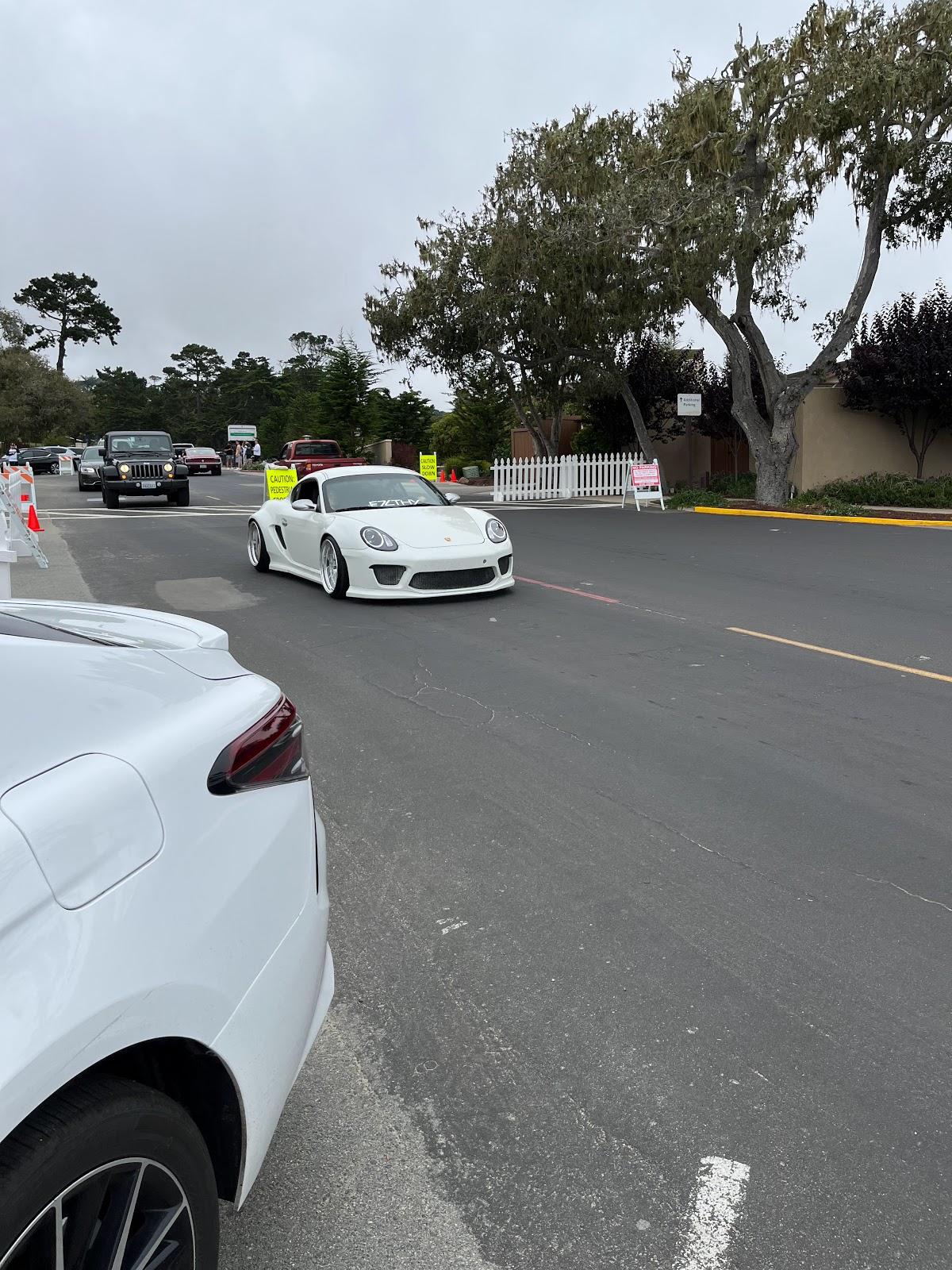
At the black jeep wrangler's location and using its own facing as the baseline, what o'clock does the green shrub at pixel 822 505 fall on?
The green shrub is roughly at 10 o'clock from the black jeep wrangler.

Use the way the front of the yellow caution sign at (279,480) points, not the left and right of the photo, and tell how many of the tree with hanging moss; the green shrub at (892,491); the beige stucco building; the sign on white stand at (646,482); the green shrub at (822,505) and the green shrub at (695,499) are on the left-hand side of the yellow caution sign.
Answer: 6

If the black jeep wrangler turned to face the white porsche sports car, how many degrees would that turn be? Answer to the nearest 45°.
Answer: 0° — it already faces it

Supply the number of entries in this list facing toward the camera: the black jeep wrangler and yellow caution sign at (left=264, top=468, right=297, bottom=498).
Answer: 2

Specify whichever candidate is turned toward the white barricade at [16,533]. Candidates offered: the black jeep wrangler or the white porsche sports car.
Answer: the black jeep wrangler

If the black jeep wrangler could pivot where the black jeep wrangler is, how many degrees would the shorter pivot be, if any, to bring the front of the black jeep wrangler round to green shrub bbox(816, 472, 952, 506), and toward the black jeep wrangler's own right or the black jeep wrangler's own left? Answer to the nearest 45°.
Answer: approximately 45° to the black jeep wrangler's own left

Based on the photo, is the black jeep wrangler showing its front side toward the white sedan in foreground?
yes

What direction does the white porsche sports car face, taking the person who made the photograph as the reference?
facing the viewer and to the right of the viewer

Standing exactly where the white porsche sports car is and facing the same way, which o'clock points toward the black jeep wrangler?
The black jeep wrangler is roughly at 7 o'clock from the white porsche sports car.

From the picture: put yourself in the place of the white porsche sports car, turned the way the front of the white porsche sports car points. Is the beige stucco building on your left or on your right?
on your left

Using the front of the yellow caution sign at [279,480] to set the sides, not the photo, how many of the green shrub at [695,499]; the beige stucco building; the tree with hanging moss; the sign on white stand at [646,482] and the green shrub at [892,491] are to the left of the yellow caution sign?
5

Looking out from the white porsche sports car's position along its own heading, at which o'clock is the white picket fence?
The white picket fence is roughly at 8 o'clock from the white porsche sports car.

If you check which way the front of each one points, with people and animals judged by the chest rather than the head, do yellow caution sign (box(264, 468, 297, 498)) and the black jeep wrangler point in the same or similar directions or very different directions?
same or similar directions

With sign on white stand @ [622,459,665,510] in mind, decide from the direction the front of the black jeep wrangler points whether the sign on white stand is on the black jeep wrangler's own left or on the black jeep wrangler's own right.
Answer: on the black jeep wrangler's own left

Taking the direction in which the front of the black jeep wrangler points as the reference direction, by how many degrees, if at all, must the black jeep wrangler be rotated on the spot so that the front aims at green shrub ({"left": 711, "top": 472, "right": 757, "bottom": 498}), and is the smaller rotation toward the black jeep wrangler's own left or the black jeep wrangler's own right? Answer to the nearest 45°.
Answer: approximately 90° to the black jeep wrangler's own left

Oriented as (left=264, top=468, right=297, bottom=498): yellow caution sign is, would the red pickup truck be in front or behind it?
behind

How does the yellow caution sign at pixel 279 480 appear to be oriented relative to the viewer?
toward the camera

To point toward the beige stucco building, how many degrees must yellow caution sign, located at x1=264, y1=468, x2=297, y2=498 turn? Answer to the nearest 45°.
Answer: approximately 90° to its left

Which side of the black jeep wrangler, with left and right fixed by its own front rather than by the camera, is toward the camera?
front

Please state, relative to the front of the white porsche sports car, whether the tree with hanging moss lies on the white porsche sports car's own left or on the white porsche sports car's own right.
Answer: on the white porsche sports car's own left

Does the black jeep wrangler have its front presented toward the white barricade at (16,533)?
yes
